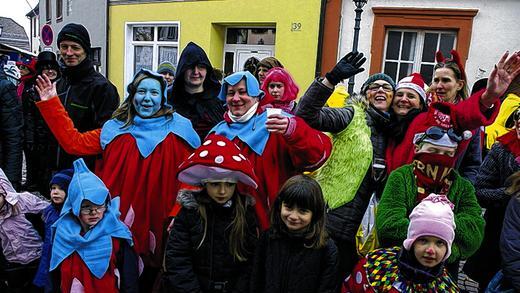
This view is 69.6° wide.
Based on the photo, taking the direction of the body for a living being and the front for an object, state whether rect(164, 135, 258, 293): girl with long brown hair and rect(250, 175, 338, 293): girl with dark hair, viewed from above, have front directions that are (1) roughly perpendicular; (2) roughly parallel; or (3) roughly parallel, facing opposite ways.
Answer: roughly parallel

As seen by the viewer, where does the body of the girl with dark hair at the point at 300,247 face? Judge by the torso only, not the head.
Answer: toward the camera

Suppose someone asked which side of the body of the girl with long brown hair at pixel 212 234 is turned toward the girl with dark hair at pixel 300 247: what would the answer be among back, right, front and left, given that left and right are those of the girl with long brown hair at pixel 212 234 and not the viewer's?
left

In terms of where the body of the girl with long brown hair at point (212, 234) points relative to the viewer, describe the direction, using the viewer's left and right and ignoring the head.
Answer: facing the viewer

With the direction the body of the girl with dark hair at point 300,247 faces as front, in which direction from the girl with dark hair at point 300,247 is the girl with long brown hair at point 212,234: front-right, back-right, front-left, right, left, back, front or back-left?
right

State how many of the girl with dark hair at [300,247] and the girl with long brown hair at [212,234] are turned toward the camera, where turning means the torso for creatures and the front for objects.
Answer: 2
